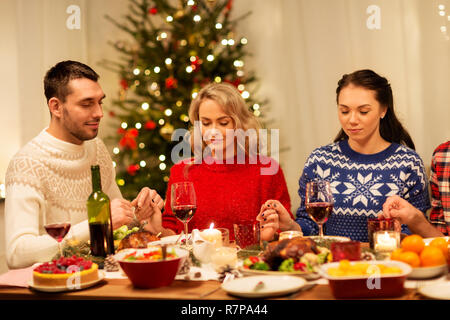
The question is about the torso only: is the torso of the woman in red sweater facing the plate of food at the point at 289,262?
yes

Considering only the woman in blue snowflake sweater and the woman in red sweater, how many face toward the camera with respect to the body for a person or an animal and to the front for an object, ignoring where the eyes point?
2

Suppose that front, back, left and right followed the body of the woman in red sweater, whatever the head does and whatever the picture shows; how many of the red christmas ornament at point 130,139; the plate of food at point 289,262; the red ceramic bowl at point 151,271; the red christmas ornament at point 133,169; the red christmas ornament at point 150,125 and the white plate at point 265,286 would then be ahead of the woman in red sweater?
3

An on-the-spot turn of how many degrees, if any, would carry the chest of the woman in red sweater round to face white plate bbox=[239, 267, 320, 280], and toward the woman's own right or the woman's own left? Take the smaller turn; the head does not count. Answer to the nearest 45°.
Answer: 0° — they already face it

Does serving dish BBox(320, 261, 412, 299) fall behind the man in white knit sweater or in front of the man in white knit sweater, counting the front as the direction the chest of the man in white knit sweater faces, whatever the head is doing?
in front

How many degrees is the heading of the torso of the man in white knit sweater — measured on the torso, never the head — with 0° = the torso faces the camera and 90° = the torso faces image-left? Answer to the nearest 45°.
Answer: approximately 315°

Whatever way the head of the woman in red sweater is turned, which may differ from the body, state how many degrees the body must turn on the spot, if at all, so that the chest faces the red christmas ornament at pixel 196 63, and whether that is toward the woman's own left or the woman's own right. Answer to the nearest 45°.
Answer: approximately 180°

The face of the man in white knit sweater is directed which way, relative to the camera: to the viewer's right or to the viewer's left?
to the viewer's right

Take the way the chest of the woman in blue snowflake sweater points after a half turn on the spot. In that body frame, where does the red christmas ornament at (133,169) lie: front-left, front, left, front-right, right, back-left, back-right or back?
front-left

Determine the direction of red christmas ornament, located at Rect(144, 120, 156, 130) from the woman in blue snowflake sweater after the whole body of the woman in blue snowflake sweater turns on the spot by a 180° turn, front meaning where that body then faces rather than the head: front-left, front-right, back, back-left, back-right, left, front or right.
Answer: front-left

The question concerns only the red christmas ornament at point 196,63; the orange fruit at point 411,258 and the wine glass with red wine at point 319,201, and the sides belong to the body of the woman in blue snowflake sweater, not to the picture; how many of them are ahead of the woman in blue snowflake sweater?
2
